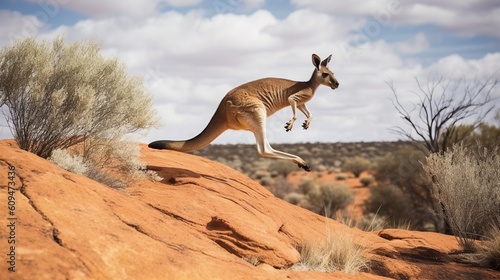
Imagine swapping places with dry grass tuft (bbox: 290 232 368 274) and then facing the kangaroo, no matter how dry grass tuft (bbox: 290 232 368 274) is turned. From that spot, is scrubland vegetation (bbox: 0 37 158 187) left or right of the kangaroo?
left

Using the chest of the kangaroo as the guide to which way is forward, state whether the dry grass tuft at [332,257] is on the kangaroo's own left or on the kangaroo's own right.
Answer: on the kangaroo's own right

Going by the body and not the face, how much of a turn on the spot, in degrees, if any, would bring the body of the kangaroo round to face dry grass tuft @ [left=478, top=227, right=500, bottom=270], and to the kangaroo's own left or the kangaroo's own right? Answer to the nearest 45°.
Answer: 0° — it already faces it

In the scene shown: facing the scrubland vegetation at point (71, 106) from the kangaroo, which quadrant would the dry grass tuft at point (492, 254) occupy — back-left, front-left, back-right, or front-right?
back-left

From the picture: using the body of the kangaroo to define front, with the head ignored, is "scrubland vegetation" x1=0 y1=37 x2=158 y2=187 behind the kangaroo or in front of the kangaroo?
behind

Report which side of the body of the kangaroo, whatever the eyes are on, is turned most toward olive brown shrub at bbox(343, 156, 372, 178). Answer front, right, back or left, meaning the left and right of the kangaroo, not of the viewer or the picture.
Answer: left

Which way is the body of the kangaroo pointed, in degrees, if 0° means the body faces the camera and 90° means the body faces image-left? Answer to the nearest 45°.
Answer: approximately 270°

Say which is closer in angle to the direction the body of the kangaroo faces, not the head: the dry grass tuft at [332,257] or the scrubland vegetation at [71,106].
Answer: the dry grass tuft

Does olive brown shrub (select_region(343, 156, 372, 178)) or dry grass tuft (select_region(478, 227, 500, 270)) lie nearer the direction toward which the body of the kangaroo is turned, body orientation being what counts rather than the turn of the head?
the dry grass tuft
